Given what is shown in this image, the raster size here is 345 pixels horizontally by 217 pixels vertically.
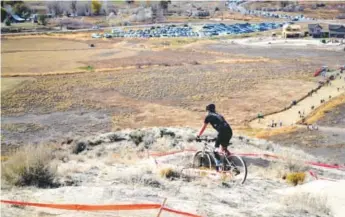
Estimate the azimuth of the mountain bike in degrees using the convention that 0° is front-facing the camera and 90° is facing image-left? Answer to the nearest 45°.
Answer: approximately 135°

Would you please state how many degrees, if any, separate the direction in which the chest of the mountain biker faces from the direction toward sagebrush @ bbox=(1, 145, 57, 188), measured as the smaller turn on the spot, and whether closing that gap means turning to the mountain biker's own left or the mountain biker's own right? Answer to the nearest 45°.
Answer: approximately 45° to the mountain biker's own left

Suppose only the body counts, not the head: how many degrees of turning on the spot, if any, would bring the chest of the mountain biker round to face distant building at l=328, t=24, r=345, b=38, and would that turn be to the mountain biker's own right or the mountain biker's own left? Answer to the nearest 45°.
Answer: approximately 90° to the mountain biker's own right

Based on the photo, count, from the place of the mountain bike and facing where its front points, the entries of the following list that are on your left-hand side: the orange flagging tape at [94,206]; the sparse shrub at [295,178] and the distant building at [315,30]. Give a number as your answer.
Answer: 1
